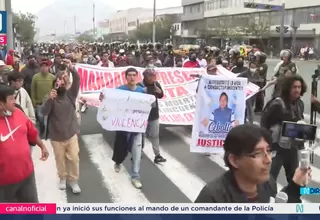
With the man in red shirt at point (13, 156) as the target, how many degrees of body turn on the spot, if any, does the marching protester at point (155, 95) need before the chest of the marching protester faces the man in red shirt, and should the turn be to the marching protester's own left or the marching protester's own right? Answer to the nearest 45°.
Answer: approximately 45° to the marching protester's own right

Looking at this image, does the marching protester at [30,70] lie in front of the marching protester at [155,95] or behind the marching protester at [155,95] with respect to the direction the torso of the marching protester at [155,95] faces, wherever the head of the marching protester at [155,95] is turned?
behind

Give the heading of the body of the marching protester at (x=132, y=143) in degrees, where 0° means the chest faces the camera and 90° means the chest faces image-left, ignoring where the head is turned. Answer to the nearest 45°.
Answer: approximately 0°

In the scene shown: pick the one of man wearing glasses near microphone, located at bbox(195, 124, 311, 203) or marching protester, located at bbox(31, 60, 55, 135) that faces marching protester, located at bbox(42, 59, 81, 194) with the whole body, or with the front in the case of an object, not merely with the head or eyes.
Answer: marching protester, located at bbox(31, 60, 55, 135)

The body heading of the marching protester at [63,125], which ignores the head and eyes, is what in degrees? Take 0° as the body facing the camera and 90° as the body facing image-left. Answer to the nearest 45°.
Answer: approximately 0°

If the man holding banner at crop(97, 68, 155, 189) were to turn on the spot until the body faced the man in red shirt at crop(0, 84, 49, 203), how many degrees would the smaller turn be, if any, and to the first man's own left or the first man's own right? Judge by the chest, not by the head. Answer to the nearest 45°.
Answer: approximately 45° to the first man's own right

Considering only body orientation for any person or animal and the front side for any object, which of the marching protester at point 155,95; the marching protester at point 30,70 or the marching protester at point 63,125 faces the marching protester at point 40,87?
the marching protester at point 30,70

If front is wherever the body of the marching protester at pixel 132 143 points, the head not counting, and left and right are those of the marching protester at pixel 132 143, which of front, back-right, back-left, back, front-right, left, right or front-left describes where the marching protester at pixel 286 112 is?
front-left

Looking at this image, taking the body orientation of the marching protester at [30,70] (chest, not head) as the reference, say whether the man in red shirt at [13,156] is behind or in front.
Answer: in front

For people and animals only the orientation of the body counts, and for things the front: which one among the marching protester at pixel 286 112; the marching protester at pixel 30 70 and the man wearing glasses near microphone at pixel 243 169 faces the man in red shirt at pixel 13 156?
the marching protester at pixel 30 70
